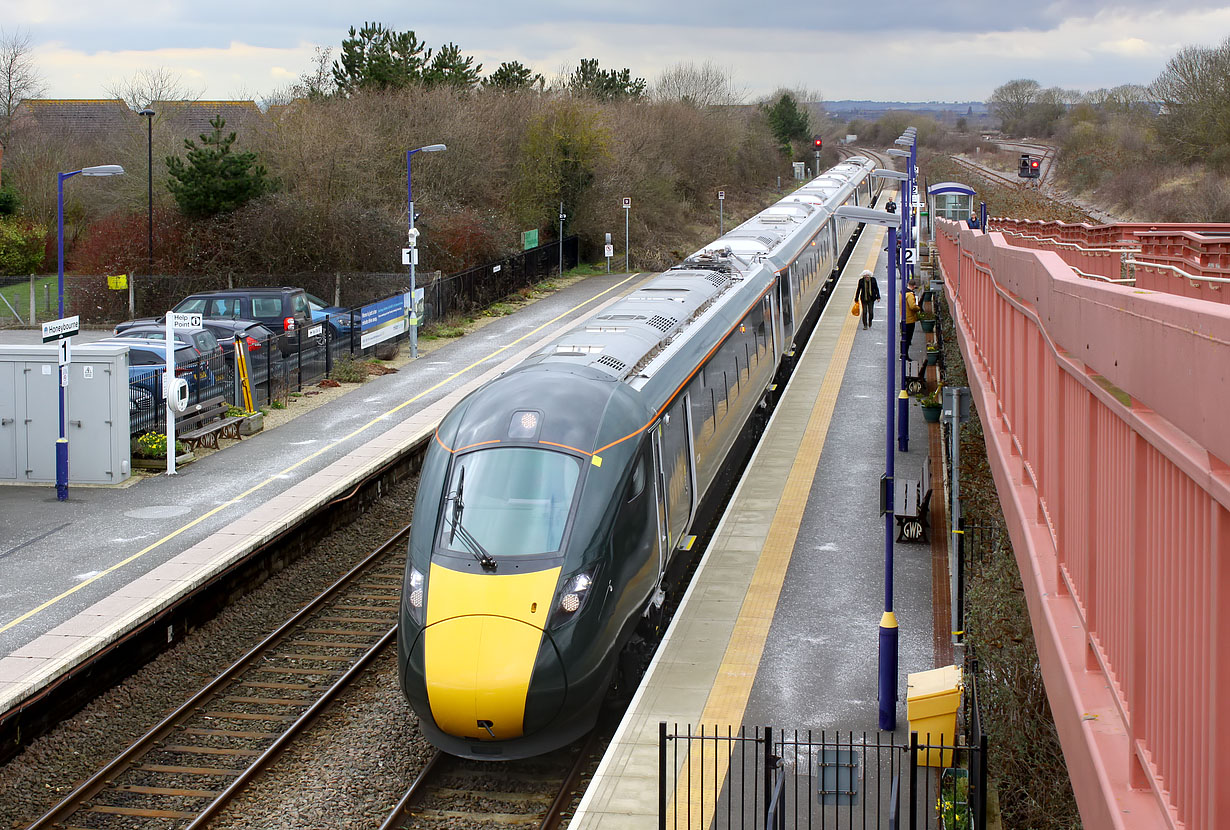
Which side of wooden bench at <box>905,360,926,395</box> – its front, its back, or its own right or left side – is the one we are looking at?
left

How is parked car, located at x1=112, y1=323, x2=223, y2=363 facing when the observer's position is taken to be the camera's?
facing away from the viewer and to the left of the viewer

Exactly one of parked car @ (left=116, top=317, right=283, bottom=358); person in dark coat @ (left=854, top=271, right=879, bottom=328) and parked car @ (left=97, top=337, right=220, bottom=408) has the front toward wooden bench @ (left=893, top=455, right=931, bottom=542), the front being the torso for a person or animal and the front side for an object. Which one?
the person in dark coat

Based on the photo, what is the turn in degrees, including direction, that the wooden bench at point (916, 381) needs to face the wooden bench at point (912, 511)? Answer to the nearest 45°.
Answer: approximately 90° to its left

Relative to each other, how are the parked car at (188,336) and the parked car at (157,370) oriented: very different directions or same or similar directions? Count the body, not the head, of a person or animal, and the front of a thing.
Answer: same or similar directions

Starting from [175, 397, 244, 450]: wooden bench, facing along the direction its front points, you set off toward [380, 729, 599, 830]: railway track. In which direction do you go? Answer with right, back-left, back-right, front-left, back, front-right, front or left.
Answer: front-right

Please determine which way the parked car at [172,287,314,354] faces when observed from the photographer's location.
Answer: facing away from the viewer and to the left of the viewer

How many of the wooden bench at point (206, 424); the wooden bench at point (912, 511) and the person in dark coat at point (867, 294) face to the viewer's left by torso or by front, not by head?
1

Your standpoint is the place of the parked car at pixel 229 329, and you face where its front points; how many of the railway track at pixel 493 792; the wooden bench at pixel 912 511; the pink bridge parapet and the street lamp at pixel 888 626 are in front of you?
0

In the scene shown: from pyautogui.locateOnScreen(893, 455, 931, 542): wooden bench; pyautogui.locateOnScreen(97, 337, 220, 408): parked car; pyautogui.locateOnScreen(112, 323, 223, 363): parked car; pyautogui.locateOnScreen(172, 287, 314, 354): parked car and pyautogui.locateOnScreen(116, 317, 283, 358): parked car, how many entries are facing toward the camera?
0

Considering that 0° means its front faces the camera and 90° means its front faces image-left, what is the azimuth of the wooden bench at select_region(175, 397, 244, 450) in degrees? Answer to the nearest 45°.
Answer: approximately 315°

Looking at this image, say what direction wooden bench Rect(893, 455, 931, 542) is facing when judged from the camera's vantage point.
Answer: facing to the left of the viewer

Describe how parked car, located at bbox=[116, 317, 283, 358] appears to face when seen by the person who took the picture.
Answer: facing away from the viewer and to the left of the viewer

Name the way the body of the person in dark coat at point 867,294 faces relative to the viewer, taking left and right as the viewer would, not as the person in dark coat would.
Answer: facing the viewer

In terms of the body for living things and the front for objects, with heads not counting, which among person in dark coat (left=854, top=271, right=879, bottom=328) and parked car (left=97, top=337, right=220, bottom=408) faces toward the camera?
the person in dark coat

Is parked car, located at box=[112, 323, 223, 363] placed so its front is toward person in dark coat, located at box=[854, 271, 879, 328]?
no
